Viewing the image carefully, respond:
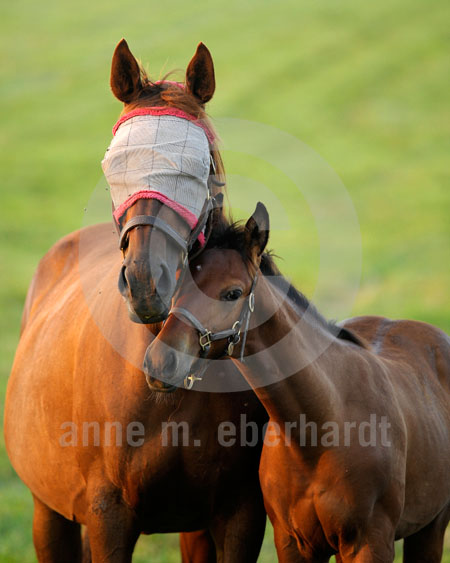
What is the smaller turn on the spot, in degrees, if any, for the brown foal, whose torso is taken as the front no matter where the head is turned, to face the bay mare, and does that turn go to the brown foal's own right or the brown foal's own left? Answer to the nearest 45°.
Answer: approximately 45° to the brown foal's own right

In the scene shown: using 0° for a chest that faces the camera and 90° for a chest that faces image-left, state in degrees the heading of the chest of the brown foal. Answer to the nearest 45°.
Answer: approximately 45°

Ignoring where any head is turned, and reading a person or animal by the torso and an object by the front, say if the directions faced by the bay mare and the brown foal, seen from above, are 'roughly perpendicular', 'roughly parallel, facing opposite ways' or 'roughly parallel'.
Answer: roughly perpendicular

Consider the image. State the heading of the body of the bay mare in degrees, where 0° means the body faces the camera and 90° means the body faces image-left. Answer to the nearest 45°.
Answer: approximately 315°

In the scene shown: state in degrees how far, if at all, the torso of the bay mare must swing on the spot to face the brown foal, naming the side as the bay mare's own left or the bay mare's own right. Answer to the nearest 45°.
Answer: approximately 45° to the bay mare's own left
